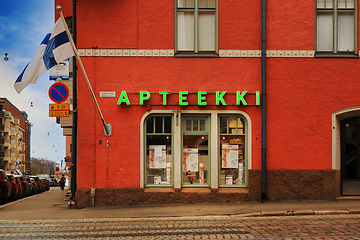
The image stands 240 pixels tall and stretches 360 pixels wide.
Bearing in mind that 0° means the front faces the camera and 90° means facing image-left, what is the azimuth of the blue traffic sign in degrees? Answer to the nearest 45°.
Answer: approximately 0°

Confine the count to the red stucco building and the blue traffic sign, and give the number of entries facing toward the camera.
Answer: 2
